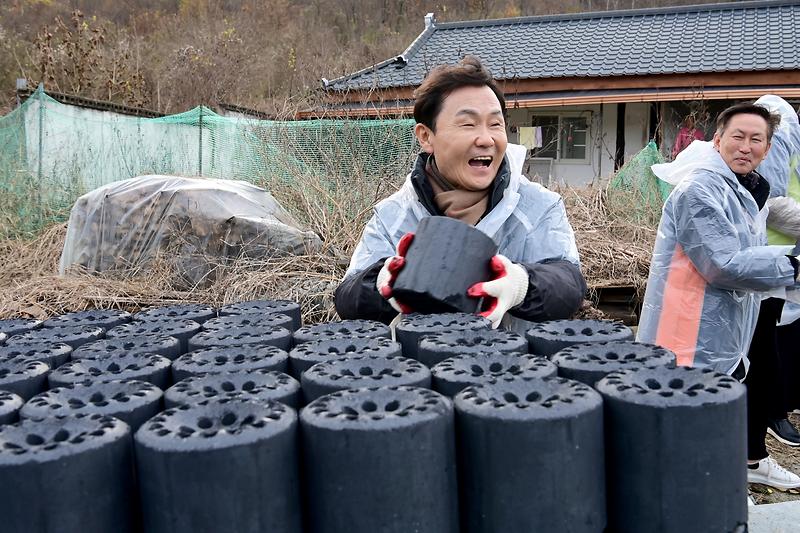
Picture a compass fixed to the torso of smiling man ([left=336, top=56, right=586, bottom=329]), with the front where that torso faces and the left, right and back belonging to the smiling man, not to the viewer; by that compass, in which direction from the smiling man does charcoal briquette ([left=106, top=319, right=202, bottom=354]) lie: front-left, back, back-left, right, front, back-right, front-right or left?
front-right

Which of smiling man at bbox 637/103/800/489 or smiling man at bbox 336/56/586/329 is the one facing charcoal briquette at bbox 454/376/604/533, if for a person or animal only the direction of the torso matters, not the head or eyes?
smiling man at bbox 336/56/586/329

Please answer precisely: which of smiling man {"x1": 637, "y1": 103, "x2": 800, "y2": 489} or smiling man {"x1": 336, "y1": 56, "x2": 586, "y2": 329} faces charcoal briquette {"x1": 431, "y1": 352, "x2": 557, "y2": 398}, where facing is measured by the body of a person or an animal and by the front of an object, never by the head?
smiling man {"x1": 336, "y1": 56, "x2": 586, "y2": 329}

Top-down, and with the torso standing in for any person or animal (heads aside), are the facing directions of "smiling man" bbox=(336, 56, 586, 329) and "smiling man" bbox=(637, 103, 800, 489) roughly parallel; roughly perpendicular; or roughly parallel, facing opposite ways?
roughly perpendicular

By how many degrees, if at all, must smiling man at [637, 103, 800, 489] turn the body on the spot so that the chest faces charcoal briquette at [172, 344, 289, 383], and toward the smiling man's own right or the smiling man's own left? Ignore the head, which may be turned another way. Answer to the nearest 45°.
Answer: approximately 90° to the smiling man's own right

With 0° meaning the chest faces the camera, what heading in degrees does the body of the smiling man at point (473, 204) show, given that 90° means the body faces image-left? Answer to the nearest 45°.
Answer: approximately 0°

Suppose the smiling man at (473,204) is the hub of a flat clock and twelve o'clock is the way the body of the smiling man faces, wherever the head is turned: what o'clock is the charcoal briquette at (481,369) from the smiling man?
The charcoal briquette is roughly at 12 o'clock from the smiling man.
